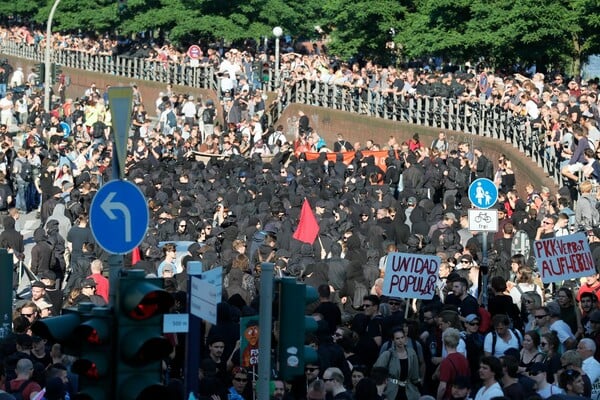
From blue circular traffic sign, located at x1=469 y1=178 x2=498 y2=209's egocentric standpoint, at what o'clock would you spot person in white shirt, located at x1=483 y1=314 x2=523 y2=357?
The person in white shirt is roughly at 12 o'clock from the blue circular traffic sign.

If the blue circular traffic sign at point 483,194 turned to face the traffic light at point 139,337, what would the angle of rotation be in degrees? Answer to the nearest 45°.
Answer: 0° — it already faces it

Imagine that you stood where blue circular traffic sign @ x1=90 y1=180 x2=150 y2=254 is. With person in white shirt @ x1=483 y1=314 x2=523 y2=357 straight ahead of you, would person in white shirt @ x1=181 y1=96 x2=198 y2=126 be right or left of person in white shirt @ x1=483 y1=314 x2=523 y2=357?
left

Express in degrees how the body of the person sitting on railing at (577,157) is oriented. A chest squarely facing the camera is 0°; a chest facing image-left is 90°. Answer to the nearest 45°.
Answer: approximately 90°

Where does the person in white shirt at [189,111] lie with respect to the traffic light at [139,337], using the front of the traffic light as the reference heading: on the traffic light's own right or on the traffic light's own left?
on the traffic light's own left

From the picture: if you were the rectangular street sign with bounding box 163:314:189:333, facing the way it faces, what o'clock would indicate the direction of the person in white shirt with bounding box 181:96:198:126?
The person in white shirt is roughly at 6 o'clock from the rectangular street sign.

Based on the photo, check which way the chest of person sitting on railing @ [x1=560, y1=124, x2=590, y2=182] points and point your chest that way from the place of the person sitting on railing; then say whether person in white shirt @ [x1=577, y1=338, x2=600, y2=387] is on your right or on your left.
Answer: on your left

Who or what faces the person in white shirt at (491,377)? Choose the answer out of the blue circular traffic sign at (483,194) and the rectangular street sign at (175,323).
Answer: the blue circular traffic sign

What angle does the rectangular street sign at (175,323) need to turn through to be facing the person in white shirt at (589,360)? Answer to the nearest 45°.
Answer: approximately 135° to its left

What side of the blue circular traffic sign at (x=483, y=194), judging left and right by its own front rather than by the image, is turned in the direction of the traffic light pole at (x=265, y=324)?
front
